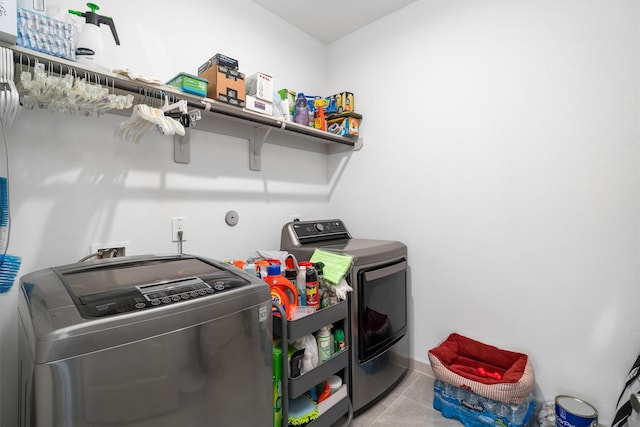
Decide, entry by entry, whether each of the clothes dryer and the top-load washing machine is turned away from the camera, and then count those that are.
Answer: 0

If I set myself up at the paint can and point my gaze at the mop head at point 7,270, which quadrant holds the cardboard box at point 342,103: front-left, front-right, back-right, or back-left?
front-right

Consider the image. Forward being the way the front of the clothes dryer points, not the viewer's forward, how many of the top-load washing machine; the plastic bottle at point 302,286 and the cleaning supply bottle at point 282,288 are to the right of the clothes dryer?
3

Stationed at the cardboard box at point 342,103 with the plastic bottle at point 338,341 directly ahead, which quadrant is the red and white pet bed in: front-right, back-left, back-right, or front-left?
front-left

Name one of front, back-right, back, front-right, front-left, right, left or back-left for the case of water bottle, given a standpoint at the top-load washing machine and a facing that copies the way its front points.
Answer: front-left

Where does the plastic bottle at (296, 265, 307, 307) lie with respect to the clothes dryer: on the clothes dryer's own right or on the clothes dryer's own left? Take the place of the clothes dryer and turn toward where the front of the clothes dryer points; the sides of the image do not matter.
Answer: on the clothes dryer's own right

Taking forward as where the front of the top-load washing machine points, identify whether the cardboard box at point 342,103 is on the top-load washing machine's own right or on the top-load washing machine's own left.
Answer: on the top-load washing machine's own left

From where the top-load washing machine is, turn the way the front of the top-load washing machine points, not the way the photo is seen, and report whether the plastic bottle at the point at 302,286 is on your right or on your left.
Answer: on your left

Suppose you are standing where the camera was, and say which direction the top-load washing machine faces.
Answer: facing the viewer and to the right of the viewer

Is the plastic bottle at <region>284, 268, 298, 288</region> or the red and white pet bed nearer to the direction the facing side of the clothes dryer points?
the red and white pet bed
